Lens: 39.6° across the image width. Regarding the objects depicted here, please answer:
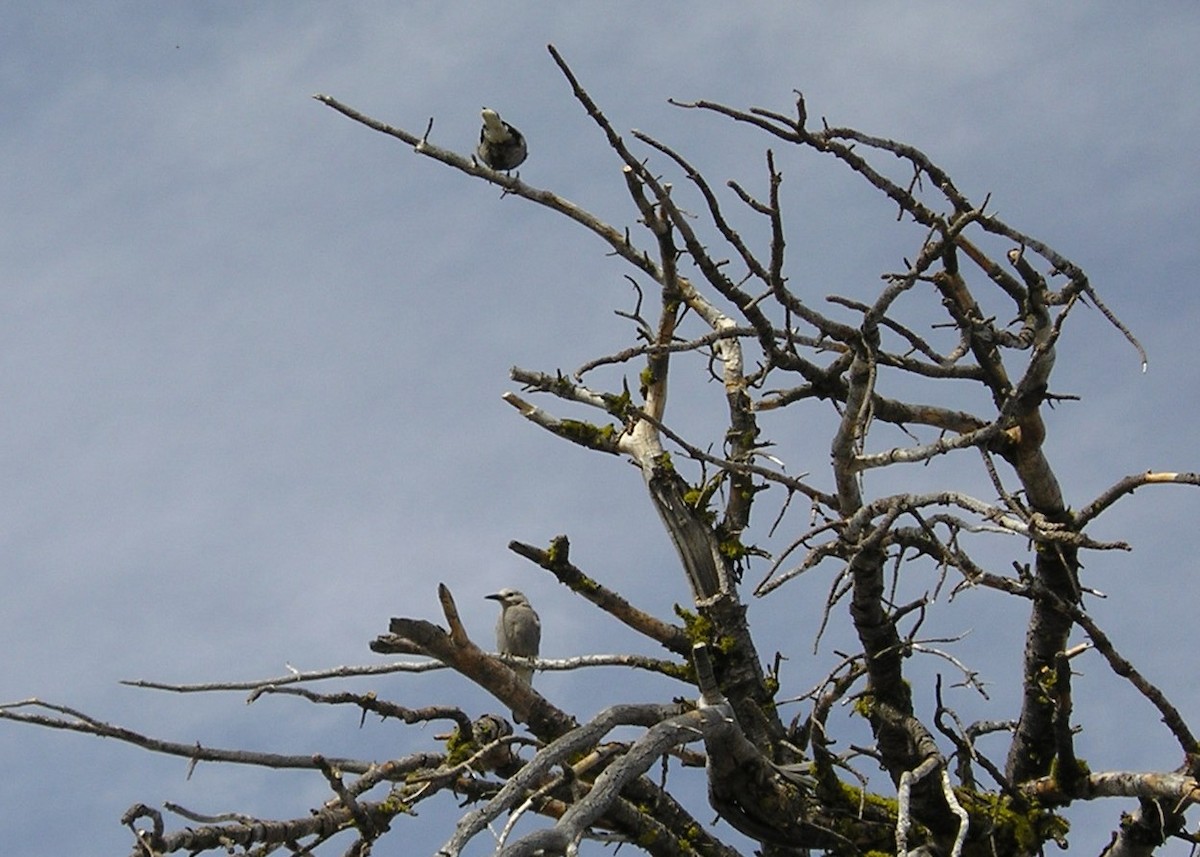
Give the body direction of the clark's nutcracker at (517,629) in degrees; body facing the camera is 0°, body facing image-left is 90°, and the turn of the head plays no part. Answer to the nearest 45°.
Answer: approximately 45°
